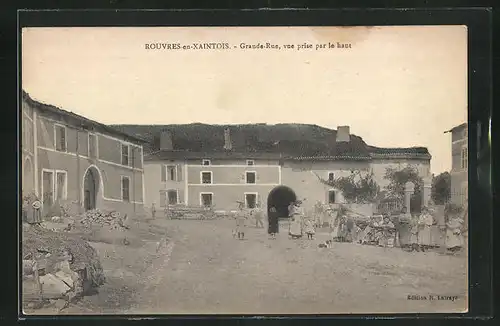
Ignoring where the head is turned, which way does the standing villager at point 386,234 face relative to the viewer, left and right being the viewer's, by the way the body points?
facing the viewer

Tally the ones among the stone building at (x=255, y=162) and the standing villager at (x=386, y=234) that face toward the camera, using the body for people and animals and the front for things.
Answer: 2

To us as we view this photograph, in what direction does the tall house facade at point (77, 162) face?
facing the viewer and to the right of the viewer

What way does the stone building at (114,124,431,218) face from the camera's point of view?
toward the camera
